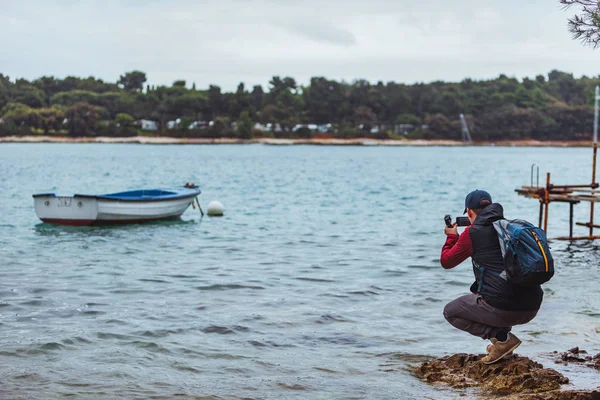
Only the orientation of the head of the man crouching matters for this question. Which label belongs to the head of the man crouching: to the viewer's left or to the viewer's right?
to the viewer's left

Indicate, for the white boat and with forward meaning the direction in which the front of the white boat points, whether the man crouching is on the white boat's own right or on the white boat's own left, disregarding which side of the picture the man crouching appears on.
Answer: on the white boat's own right

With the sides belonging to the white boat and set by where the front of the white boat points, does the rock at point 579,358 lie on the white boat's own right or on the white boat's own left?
on the white boat's own right

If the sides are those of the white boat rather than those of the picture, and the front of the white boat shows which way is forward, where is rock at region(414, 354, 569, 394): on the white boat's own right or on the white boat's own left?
on the white boat's own right

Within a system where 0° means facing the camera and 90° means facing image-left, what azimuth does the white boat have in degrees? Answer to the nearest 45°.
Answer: approximately 225°
